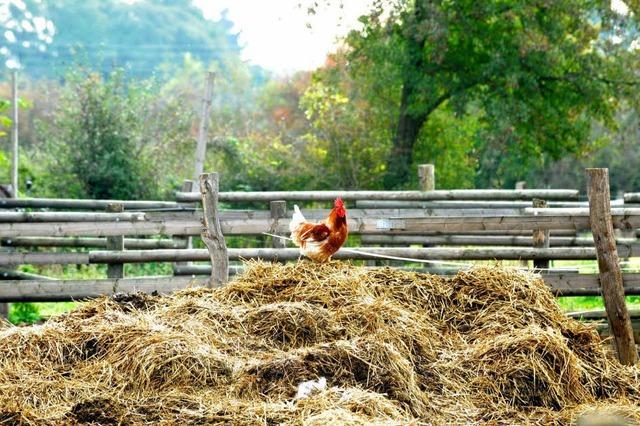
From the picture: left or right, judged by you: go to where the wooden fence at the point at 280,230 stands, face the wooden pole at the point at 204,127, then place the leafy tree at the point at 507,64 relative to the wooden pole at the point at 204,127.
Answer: right

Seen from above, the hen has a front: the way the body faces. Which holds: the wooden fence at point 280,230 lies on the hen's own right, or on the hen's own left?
on the hen's own left

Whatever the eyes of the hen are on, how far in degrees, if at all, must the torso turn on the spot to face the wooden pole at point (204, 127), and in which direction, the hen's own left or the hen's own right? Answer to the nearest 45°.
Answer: approximately 90° to the hen's own left

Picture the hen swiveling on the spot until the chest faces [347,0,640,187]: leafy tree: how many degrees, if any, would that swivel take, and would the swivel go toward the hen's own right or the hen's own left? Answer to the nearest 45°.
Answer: approximately 90° to the hen's own left

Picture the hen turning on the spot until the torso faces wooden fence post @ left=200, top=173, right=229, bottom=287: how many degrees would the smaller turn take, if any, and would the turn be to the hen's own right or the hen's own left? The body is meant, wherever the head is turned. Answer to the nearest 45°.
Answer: approximately 135° to the hen's own left

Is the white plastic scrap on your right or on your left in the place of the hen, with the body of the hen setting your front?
on your right

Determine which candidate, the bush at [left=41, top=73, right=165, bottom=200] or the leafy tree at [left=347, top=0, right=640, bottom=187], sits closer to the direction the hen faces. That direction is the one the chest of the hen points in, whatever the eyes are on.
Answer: the leafy tree

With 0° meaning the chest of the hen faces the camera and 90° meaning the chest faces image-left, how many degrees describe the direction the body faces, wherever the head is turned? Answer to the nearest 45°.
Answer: approximately 270°
